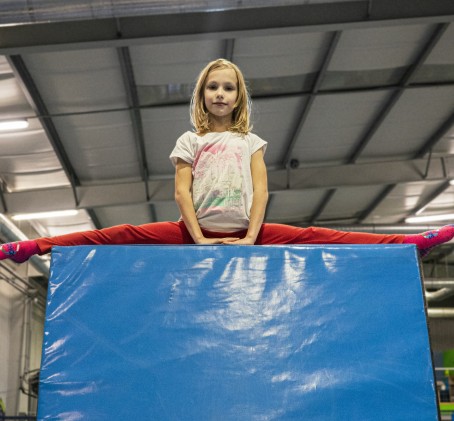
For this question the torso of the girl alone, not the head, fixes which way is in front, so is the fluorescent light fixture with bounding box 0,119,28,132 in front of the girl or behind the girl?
behind

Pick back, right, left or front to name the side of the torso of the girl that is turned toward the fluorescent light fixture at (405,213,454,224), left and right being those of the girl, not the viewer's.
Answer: back

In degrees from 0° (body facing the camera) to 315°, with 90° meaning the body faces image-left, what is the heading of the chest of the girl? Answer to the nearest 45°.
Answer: approximately 0°
